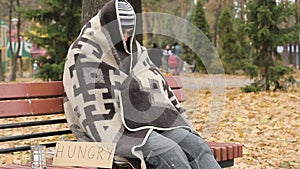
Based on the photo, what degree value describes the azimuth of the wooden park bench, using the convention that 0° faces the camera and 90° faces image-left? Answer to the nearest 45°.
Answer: approximately 315°

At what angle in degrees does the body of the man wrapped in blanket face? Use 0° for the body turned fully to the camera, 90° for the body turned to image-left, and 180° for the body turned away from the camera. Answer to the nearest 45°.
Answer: approximately 315°

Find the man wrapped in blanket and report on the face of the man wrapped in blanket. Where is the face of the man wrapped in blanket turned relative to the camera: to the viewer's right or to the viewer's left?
to the viewer's right
